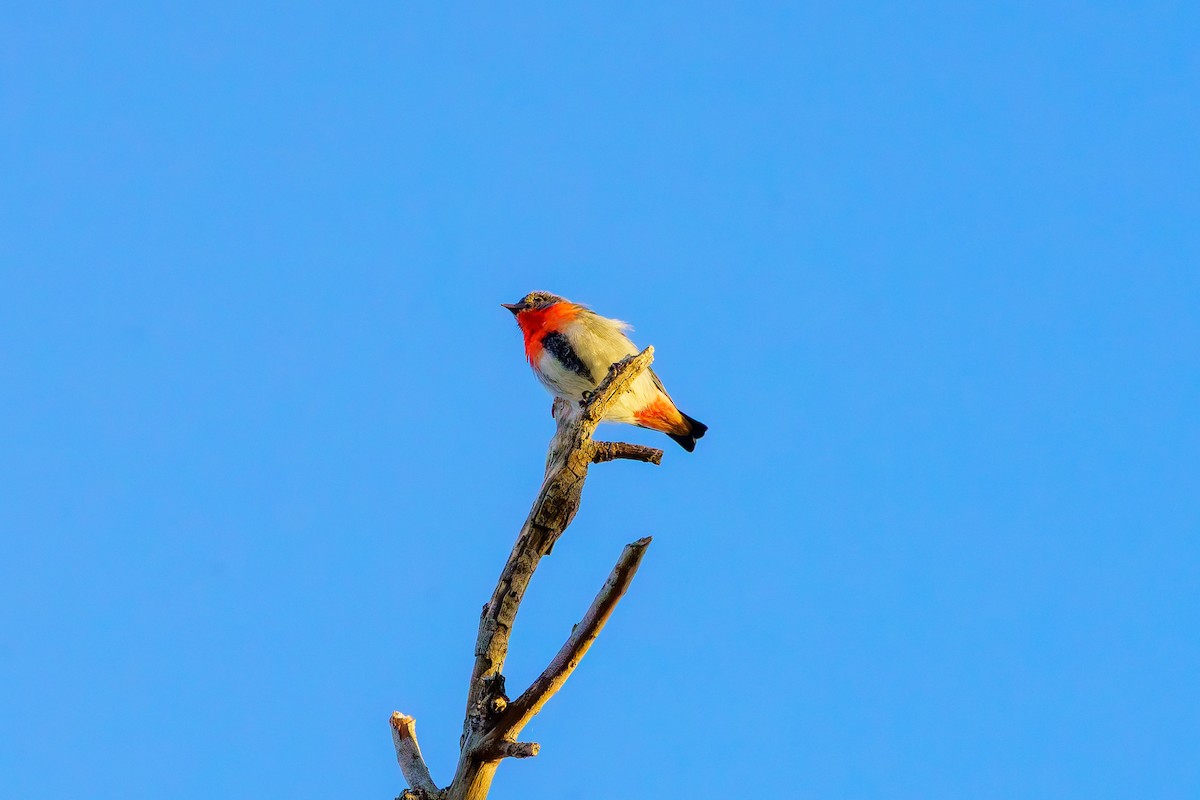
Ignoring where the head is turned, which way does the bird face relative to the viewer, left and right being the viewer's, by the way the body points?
facing the viewer and to the left of the viewer
